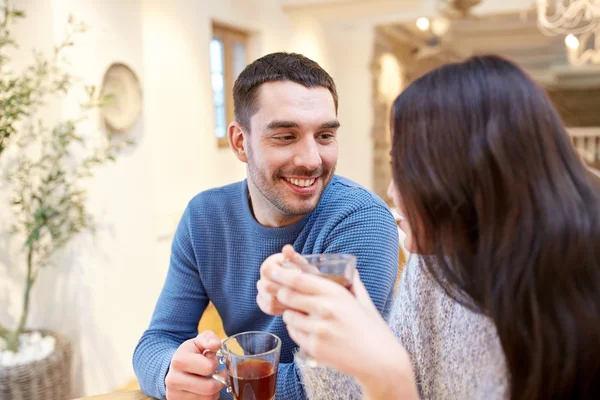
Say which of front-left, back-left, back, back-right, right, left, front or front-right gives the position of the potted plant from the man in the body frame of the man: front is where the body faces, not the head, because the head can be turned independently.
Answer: back-right

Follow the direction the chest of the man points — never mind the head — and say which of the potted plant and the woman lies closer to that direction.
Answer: the woman

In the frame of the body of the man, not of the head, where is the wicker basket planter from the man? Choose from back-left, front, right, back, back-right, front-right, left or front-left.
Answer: back-right

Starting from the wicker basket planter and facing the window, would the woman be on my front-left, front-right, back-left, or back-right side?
back-right

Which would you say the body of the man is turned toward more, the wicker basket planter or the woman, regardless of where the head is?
the woman

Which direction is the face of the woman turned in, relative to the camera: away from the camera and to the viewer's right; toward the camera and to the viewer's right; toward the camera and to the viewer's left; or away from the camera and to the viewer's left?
away from the camera and to the viewer's left

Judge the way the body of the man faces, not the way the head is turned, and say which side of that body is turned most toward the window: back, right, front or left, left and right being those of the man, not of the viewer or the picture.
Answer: back

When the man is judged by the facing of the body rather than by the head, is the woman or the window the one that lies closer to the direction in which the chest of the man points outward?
the woman

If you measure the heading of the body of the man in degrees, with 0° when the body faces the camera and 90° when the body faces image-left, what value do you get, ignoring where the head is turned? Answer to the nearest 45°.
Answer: approximately 0°
